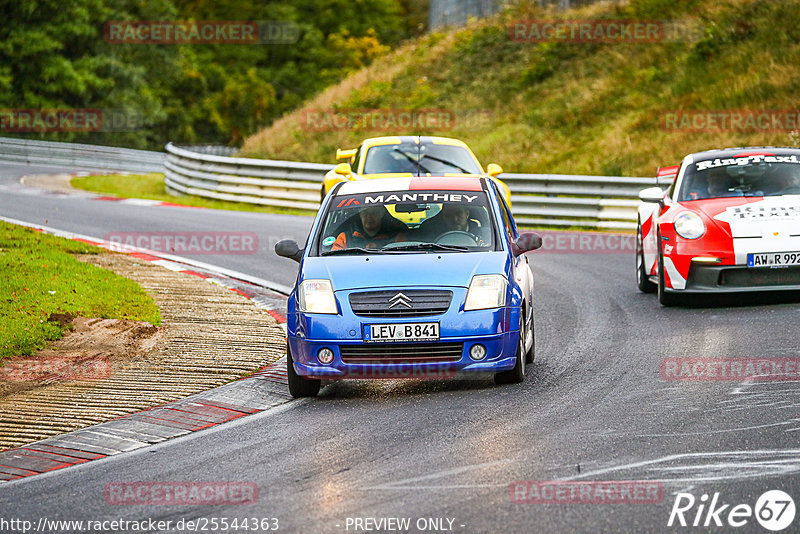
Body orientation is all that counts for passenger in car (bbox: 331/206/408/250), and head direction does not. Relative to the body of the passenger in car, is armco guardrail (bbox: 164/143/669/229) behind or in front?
behind

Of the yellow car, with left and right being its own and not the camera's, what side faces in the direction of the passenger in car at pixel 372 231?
front

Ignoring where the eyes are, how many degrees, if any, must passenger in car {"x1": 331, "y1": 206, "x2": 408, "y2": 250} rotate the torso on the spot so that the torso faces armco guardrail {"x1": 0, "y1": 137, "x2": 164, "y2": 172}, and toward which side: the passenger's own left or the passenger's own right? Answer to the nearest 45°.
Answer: approximately 180°

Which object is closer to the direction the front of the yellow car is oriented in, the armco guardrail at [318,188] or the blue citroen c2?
the blue citroen c2

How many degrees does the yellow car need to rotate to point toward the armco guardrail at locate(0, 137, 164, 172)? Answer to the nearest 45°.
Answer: approximately 135° to its right

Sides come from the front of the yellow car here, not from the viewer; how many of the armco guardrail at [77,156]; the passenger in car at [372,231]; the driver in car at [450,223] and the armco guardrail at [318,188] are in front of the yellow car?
2

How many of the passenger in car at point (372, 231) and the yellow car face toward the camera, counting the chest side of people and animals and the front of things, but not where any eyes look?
2

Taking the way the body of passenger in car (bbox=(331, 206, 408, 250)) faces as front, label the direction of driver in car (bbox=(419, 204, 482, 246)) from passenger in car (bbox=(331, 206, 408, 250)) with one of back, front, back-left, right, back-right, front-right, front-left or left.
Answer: left

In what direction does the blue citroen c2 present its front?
toward the camera

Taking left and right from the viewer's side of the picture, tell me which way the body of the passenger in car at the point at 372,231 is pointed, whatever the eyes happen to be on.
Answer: facing the viewer

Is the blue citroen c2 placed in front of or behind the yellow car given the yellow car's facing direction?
in front
